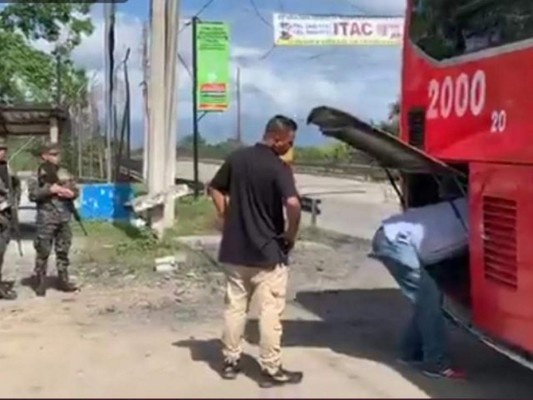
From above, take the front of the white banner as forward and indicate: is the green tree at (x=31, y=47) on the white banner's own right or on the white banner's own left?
on the white banner's own right

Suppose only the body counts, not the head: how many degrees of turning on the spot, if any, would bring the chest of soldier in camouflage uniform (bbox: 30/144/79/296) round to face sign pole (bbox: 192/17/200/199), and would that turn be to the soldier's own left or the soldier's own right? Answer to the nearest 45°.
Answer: approximately 135° to the soldier's own left

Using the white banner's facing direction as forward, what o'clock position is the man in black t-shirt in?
The man in black t-shirt is roughly at 12 o'clock from the white banner.

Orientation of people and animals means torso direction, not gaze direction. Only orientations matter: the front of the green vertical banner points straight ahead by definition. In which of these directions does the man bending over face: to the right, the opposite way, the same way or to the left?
to the left

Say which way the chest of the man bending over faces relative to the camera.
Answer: to the viewer's right

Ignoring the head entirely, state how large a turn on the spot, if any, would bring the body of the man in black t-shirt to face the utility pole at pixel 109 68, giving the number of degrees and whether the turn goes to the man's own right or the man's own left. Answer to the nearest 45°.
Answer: approximately 45° to the man's own left

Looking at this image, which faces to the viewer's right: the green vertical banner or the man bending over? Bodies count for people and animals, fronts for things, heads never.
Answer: the man bending over

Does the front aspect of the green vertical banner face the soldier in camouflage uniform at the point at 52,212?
yes

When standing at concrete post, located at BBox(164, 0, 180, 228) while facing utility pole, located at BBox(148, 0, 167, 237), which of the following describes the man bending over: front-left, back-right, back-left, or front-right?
front-left

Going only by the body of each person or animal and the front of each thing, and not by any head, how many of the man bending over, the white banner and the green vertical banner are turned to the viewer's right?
1

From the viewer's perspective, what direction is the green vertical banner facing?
toward the camera
